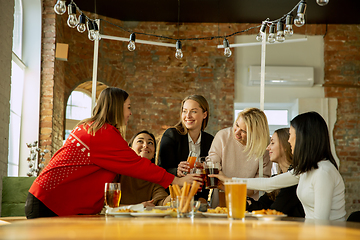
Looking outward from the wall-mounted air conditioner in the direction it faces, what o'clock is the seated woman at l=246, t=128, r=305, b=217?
The seated woman is roughly at 12 o'clock from the wall-mounted air conditioner.

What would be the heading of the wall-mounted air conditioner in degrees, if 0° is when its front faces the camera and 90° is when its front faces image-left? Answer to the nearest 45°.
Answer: approximately 0°

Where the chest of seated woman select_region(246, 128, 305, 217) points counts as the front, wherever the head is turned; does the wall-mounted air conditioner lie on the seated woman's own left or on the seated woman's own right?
on the seated woman's own right

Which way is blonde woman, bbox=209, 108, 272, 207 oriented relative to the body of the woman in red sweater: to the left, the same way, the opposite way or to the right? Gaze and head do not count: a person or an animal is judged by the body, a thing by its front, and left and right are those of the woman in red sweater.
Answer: the opposite way

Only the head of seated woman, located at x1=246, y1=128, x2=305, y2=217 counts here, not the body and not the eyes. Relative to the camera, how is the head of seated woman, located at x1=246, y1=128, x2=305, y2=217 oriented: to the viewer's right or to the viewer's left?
to the viewer's left

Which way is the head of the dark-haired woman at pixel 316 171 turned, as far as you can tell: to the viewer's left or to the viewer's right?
to the viewer's left

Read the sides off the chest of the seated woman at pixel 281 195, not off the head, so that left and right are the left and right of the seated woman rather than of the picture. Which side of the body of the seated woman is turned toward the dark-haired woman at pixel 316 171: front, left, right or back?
left

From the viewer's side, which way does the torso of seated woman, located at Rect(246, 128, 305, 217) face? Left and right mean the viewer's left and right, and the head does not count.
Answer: facing to the left of the viewer

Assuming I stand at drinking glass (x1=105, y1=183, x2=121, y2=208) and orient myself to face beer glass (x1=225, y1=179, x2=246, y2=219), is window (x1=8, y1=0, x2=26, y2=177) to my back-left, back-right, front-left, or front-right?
back-left
